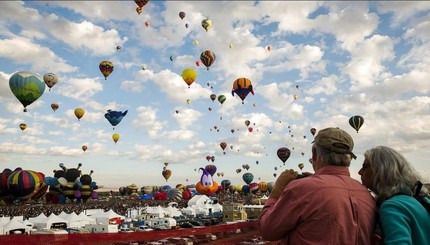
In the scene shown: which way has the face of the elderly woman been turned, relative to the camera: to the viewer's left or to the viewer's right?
to the viewer's left

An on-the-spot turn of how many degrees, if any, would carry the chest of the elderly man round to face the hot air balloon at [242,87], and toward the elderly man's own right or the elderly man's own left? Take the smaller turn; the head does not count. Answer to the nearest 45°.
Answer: approximately 45° to the elderly man's own right

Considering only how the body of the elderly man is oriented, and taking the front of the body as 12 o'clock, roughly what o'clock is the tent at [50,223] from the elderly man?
The tent is roughly at 12 o'clock from the elderly man.

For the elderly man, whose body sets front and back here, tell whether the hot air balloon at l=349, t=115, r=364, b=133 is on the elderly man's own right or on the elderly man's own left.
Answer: on the elderly man's own right

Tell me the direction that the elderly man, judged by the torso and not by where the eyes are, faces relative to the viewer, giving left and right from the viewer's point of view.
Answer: facing away from the viewer and to the left of the viewer

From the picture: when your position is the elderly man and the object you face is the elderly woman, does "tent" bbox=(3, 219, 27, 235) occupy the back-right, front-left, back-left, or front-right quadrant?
back-left
